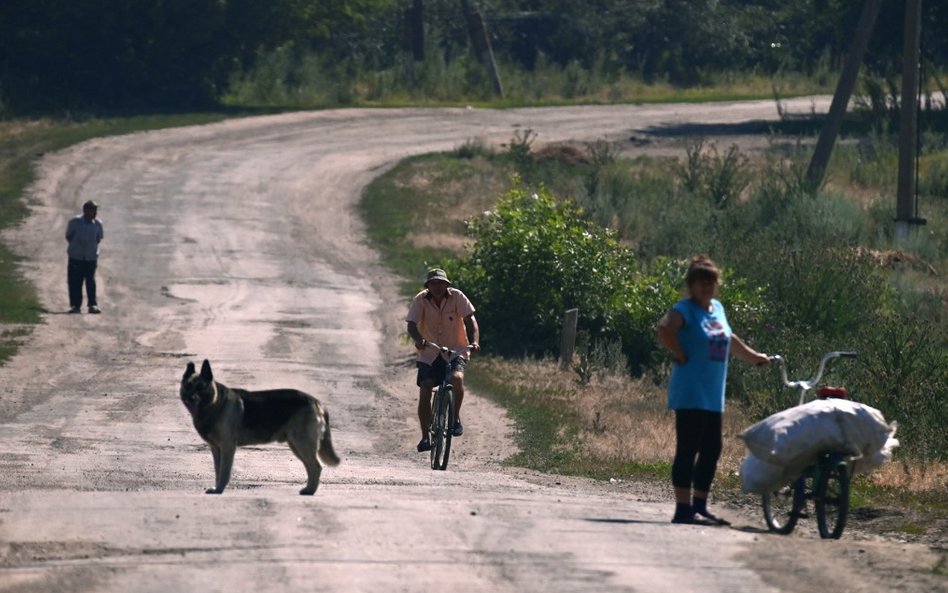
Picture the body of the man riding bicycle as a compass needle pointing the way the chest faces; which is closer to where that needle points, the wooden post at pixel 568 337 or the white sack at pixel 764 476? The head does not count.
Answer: the white sack

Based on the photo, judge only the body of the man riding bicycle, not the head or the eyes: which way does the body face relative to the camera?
toward the camera

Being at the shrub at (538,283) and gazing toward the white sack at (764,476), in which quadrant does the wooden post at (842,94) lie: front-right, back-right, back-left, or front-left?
back-left

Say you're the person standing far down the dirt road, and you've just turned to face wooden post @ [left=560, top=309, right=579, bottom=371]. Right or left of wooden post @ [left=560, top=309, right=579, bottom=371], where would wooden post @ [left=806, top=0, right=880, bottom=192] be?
left

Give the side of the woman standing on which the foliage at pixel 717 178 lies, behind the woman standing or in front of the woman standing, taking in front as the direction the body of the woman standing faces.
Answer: behind

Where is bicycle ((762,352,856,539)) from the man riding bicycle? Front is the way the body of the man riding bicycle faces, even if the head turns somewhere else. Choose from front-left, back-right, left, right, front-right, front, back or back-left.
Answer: front-left

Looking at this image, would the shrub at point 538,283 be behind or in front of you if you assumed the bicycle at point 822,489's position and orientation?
in front

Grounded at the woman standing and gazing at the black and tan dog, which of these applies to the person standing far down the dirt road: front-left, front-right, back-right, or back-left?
front-right

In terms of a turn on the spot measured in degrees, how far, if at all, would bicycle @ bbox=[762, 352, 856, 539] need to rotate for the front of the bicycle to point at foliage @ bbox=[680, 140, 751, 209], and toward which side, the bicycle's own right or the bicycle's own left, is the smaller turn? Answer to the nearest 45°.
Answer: approximately 45° to the bicycle's own right

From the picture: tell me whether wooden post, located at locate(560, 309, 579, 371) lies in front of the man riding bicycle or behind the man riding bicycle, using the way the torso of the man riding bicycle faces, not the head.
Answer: behind
